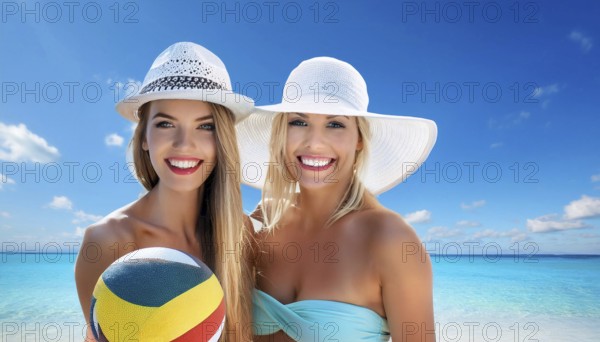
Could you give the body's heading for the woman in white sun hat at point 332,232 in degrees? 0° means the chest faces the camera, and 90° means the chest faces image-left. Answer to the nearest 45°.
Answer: approximately 45°

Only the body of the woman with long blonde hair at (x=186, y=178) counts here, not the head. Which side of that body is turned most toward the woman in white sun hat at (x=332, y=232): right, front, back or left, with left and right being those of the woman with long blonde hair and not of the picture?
left

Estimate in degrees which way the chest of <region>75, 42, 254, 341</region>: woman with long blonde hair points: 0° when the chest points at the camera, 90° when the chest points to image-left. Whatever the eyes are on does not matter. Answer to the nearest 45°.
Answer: approximately 0°

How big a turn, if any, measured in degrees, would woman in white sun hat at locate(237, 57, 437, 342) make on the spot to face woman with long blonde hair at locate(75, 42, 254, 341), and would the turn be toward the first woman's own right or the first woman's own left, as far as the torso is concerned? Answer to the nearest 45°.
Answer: approximately 45° to the first woman's own right
